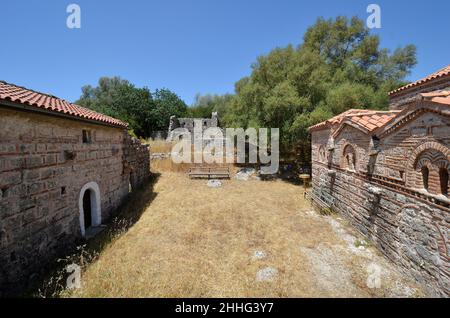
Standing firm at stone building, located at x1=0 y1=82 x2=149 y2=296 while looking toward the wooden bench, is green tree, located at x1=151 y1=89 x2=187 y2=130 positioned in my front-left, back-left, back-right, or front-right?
front-left

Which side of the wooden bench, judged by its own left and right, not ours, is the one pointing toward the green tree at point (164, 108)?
back

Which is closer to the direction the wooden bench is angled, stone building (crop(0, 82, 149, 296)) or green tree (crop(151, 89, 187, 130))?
the stone building

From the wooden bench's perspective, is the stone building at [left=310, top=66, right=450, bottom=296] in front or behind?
in front

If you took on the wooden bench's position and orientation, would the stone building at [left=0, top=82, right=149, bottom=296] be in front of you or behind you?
in front

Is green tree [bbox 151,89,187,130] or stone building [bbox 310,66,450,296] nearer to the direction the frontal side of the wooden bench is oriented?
the stone building

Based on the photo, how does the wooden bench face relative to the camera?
toward the camera

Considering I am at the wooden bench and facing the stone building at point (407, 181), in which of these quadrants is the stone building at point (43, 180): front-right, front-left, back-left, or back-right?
front-right

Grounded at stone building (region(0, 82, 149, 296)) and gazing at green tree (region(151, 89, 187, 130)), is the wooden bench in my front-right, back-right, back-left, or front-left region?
front-right
